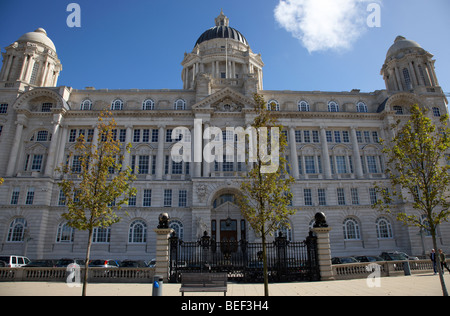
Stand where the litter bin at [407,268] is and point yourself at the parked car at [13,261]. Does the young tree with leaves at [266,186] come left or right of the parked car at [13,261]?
left

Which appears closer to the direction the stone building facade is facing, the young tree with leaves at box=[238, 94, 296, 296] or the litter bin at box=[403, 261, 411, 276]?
the young tree with leaves

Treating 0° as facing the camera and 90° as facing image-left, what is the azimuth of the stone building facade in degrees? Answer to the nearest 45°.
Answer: approximately 0°

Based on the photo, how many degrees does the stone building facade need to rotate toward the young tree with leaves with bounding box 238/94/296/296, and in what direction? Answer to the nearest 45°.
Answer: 0° — it already faces it

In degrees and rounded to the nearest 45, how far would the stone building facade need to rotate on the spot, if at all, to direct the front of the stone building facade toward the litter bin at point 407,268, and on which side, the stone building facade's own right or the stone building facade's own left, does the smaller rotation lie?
approximately 45° to the stone building facade's own left

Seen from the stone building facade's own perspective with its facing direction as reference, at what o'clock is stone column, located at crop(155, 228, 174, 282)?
The stone column is roughly at 12 o'clock from the stone building facade.

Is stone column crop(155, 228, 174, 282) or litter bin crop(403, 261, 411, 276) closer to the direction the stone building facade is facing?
the stone column
